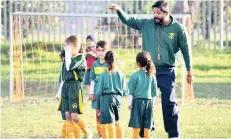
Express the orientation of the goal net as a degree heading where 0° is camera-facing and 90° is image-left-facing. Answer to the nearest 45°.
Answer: approximately 0°

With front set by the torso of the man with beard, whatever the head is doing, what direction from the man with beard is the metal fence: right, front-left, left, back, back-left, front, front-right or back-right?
back-right

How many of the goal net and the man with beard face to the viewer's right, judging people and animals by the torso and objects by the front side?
0

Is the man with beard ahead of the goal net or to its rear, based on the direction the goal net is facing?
ahead

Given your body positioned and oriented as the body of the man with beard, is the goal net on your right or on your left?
on your right

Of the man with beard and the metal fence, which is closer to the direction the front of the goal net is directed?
the man with beard
